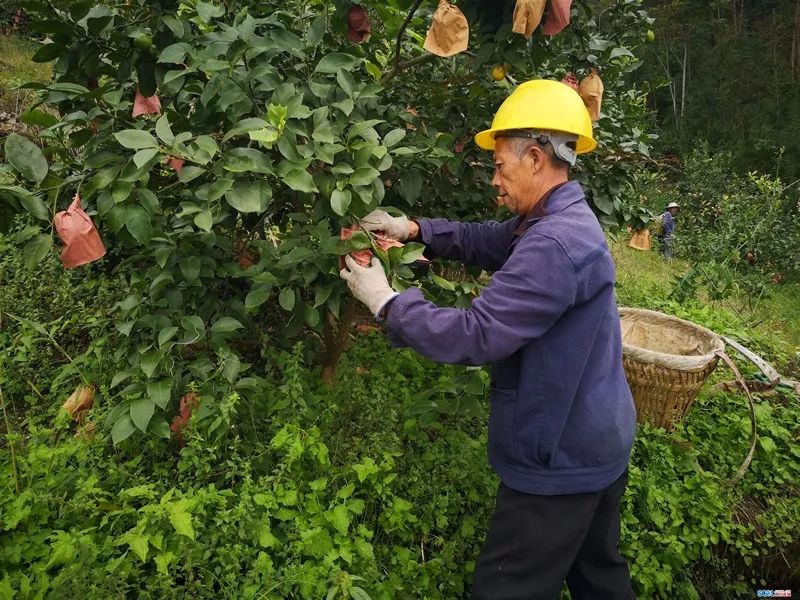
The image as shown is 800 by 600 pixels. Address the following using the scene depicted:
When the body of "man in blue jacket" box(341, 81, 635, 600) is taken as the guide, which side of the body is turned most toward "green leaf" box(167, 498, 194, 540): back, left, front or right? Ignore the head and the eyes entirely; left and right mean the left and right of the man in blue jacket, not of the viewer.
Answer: front

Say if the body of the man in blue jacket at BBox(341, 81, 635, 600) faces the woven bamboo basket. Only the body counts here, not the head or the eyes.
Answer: no

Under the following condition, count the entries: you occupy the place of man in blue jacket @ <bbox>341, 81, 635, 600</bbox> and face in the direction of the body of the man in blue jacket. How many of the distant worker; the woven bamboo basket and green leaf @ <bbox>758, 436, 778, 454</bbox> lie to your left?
0

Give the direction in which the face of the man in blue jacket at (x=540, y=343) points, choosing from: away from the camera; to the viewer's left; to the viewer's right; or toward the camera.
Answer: to the viewer's left

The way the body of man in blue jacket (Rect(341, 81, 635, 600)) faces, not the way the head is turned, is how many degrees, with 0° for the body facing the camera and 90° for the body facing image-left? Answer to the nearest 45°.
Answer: approximately 90°

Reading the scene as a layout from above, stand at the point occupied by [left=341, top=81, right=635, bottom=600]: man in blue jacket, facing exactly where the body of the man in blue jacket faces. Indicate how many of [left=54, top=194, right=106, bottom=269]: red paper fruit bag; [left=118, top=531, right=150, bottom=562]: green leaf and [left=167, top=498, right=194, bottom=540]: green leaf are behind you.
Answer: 0

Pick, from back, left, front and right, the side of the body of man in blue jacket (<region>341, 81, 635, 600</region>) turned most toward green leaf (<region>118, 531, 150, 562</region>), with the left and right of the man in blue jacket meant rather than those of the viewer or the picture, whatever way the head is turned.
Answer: front
